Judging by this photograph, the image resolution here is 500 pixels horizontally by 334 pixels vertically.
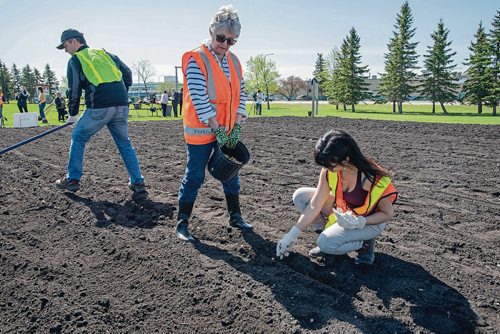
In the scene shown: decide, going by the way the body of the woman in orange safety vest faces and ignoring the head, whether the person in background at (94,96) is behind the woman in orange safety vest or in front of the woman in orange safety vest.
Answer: behind

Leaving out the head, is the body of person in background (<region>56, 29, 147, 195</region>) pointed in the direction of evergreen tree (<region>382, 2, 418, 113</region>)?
no

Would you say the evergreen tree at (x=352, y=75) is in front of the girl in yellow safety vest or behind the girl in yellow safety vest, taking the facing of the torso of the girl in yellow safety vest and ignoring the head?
behind

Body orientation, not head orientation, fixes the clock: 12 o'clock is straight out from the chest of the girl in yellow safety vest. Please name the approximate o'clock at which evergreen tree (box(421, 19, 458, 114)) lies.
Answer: The evergreen tree is roughly at 5 o'clock from the girl in yellow safety vest.

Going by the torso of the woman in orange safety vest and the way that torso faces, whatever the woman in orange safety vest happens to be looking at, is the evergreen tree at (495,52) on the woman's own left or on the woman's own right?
on the woman's own left

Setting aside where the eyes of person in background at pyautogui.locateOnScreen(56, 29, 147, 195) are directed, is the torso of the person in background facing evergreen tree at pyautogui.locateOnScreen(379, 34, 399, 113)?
no

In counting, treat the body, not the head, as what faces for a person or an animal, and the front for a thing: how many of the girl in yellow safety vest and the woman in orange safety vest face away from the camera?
0

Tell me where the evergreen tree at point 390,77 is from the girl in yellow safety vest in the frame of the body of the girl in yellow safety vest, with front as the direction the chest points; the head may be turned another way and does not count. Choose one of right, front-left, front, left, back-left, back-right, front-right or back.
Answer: back-right

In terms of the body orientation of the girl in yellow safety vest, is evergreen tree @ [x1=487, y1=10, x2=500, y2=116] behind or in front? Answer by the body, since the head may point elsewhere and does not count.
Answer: behind

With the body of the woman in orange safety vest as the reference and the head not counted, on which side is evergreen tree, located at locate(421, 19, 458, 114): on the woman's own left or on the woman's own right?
on the woman's own left

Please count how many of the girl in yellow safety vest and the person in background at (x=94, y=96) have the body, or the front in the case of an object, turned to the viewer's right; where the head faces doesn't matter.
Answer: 0

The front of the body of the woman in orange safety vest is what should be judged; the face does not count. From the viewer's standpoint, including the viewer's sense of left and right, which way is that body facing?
facing the viewer and to the right of the viewer

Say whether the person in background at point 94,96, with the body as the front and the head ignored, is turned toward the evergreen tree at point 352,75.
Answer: no
